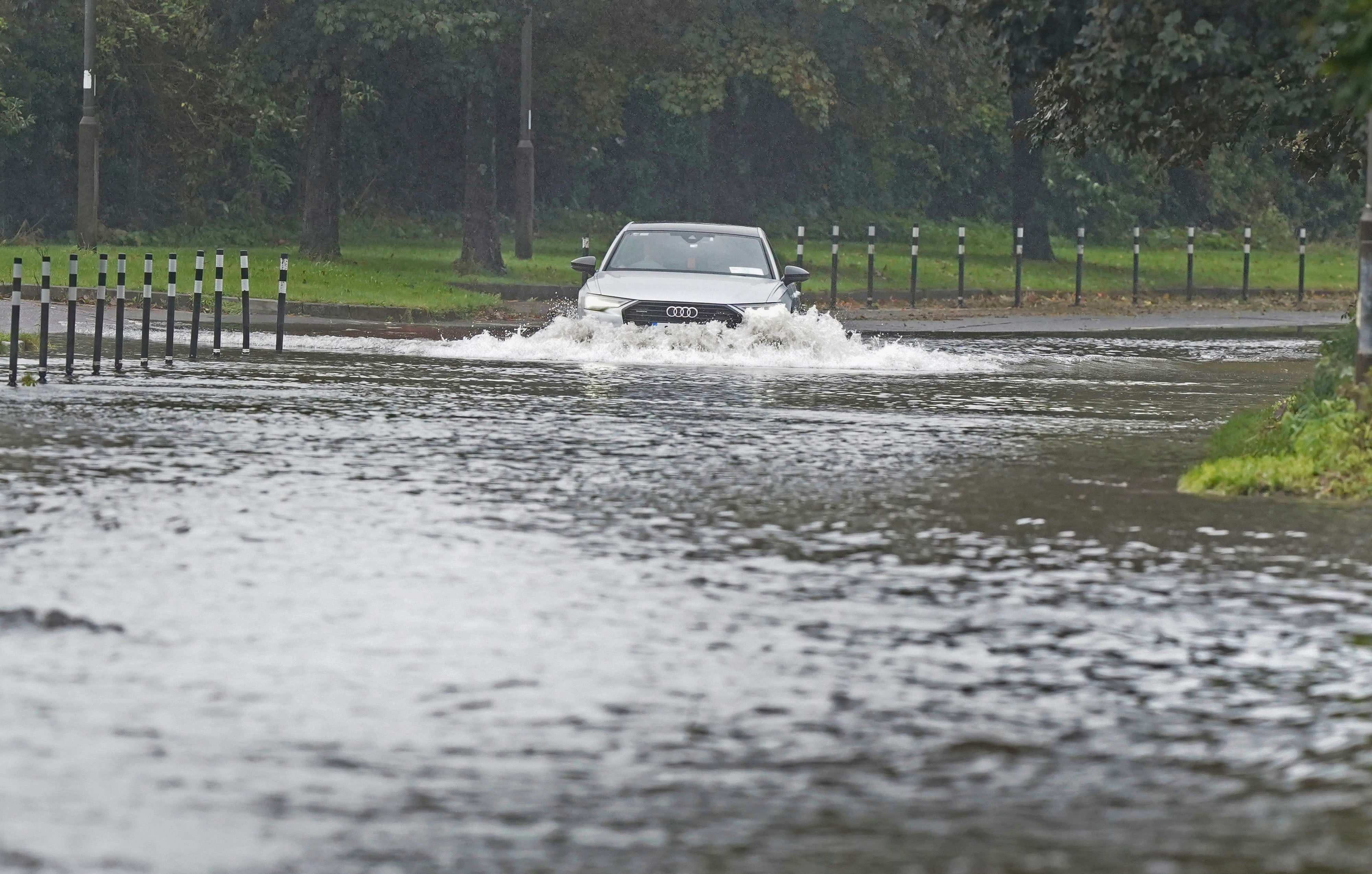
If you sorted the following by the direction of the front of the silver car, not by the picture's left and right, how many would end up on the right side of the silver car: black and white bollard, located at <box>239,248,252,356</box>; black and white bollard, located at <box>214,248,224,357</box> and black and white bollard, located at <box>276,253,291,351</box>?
3

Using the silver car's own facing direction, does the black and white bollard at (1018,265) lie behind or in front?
behind

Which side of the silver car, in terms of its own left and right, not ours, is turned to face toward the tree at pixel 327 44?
back

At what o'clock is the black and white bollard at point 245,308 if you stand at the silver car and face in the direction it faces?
The black and white bollard is roughly at 3 o'clock from the silver car.

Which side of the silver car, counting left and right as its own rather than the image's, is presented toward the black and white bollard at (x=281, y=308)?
right

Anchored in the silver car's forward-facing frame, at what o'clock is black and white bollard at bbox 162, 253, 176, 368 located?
The black and white bollard is roughly at 2 o'clock from the silver car.

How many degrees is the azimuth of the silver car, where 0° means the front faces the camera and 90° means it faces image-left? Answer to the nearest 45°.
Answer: approximately 0°

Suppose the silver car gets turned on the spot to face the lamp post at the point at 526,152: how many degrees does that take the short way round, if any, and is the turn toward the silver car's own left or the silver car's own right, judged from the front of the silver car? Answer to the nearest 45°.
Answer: approximately 180°

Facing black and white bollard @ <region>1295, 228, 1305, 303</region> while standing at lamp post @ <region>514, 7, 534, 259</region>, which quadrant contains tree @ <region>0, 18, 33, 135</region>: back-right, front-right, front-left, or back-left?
back-left

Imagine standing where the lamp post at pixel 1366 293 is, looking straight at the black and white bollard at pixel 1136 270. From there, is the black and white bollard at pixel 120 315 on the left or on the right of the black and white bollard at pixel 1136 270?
left

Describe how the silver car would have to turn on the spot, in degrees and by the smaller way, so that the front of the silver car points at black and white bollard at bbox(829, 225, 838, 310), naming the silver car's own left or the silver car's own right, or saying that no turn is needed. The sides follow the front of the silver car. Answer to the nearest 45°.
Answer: approximately 180°
